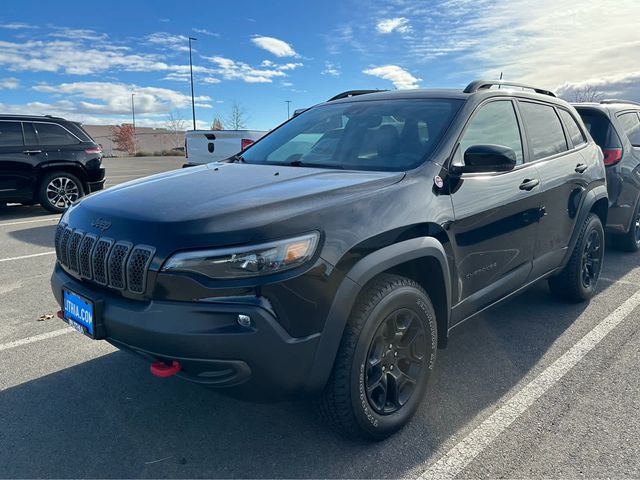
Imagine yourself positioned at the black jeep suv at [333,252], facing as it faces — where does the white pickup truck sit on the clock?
The white pickup truck is roughly at 4 o'clock from the black jeep suv.

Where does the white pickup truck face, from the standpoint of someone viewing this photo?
facing away from the viewer and to the right of the viewer

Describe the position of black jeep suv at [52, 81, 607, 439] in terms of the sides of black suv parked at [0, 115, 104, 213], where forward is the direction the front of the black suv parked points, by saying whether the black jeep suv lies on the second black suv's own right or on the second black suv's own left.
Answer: on the second black suv's own left

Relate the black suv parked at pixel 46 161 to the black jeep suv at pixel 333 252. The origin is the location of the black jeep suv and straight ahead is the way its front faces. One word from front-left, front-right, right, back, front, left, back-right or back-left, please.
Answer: right

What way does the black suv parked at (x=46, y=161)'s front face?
to the viewer's left

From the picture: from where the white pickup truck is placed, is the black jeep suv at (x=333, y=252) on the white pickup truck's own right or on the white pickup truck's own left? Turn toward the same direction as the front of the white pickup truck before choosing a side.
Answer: on the white pickup truck's own right

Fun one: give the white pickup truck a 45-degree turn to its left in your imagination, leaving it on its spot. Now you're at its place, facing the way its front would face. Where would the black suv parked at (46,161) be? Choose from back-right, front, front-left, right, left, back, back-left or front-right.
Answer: left

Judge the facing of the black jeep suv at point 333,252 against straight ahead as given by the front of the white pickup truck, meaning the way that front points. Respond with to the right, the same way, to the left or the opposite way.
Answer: the opposite way

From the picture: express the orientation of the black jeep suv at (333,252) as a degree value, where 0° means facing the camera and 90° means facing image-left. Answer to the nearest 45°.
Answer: approximately 45°
